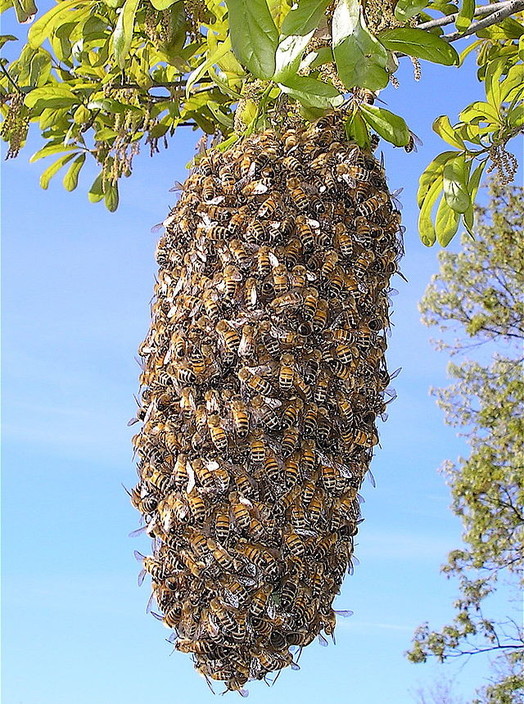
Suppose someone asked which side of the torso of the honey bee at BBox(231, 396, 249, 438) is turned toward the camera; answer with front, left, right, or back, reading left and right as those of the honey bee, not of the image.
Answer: back

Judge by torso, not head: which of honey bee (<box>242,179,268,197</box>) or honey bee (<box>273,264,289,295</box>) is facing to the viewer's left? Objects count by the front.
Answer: honey bee (<box>242,179,268,197</box>)

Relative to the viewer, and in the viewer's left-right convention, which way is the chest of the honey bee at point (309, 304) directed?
facing away from the viewer

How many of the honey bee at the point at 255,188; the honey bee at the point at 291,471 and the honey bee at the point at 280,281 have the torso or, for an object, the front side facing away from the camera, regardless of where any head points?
2

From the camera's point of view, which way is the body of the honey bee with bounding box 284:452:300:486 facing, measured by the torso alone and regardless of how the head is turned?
away from the camera

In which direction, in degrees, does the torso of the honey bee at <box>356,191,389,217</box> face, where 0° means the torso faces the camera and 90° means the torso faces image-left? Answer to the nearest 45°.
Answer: approximately 225°

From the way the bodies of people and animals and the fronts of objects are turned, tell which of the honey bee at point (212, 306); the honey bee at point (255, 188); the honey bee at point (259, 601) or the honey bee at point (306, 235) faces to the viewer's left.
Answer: the honey bee at point (255, 188)

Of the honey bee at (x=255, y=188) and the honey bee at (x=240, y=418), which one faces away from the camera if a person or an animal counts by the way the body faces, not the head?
the honey bee at (x=240, y=418)

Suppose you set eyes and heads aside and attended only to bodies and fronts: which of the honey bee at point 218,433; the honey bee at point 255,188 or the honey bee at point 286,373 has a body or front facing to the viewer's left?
the honey bee at point 255,188

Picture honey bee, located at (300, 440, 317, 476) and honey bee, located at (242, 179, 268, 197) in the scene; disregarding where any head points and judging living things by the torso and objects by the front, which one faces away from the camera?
honey bee, located at (300, 440, 317, 476)

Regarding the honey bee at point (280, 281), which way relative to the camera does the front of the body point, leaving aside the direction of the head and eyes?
away from the camera

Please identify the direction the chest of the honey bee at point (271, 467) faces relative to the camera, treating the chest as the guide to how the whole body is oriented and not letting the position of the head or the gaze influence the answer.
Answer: away from the camera
